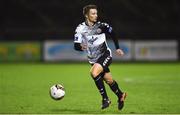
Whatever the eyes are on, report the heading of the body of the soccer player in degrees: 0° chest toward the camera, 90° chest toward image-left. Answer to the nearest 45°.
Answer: approximately 45°
